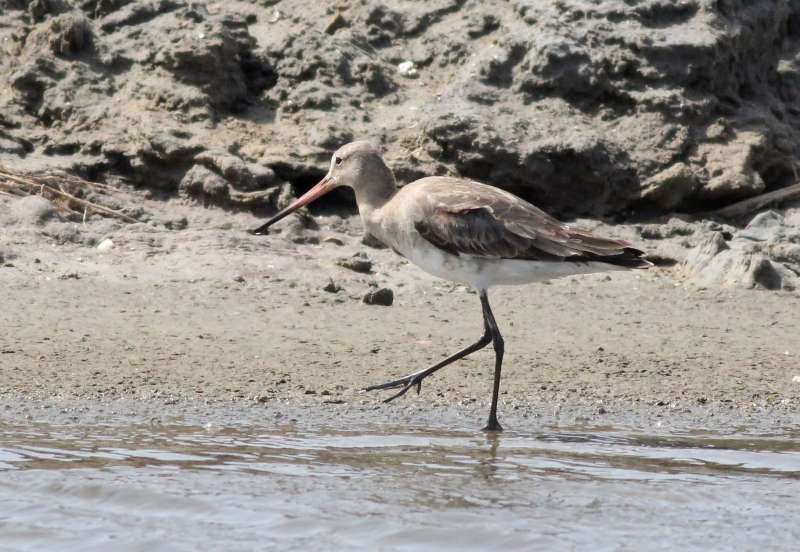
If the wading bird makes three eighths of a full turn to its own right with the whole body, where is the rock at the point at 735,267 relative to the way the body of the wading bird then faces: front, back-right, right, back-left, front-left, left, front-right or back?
front

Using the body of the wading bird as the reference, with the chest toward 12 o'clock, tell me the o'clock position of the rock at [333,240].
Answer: The rock is roughly at 2 o'clock from the wading bird.

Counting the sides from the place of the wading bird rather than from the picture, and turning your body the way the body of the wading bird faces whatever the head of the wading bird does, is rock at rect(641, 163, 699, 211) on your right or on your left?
on your right

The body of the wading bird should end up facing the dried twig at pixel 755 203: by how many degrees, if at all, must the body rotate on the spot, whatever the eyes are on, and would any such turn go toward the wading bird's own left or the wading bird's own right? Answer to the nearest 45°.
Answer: approximately 135° to the wading bird's own right

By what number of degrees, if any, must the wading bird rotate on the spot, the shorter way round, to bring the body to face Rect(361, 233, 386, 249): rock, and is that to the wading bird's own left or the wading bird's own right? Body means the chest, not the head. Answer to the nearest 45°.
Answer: approximately 90° to the wading bird's own right

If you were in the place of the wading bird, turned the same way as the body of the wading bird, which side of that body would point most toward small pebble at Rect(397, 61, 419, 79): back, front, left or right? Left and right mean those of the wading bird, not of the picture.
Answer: right

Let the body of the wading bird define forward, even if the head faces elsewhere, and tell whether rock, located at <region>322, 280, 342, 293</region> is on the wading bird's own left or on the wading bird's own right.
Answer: on the wading bird's own right

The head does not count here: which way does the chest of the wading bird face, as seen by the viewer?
to the viewer's left

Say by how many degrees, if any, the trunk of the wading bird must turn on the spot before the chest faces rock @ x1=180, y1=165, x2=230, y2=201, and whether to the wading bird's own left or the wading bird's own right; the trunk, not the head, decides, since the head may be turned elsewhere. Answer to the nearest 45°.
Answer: approximately 45° to the wading bird's own right
